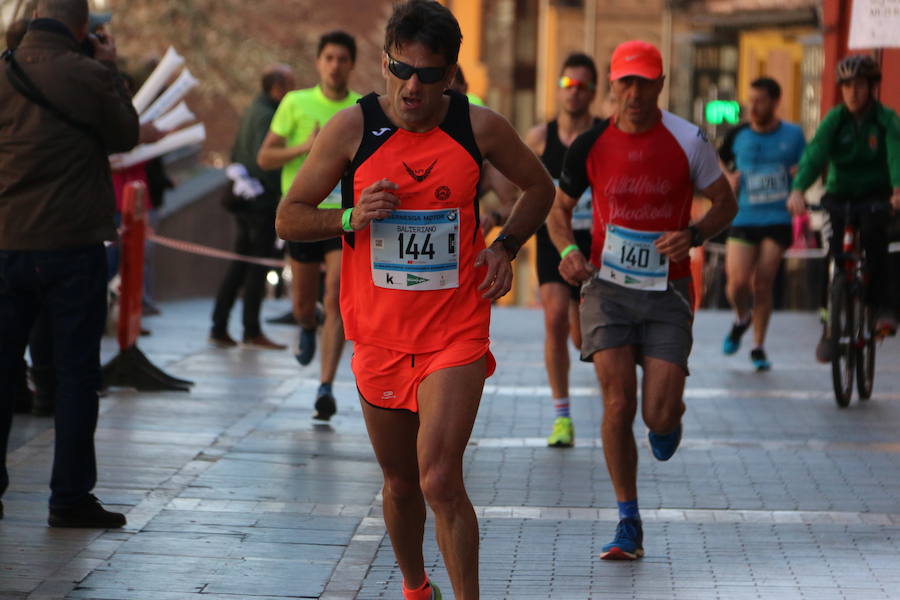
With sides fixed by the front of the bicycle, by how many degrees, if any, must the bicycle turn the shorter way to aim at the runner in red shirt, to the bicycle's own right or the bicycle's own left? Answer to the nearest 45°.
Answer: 0° — it already faces them

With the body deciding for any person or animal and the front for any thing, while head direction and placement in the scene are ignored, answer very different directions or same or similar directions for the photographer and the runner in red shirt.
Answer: very different directions

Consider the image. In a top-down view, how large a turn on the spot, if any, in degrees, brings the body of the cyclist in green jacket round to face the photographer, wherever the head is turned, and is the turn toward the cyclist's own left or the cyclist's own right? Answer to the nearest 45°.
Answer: approximately 45° to the cyclist's own right

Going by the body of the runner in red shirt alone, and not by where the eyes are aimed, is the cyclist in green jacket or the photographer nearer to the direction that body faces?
the photographer

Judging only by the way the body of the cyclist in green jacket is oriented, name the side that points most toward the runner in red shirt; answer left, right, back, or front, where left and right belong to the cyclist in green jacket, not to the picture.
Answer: front

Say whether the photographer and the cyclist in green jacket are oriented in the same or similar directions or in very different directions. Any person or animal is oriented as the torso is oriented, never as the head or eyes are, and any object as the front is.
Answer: very different directions

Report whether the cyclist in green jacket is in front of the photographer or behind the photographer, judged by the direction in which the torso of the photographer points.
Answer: in front

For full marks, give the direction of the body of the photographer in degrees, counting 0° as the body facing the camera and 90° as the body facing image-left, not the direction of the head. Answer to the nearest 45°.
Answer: approximately 225°

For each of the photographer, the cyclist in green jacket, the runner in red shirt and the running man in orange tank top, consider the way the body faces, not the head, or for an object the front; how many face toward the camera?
3

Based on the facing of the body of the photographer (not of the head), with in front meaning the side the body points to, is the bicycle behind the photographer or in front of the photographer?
in front

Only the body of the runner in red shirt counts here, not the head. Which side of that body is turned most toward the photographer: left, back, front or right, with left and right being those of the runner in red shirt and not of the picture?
right

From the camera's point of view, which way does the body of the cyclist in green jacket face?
toward the camera

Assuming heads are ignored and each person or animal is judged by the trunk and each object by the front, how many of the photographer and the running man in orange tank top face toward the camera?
1

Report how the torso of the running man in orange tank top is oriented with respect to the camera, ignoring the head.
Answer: toward the camera
